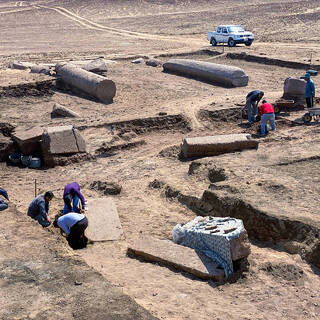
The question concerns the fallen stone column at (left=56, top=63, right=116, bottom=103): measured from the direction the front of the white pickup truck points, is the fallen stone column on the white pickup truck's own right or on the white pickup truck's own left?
on the white pickup truck's own right

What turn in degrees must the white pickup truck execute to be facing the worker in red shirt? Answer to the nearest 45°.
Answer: approximately 45° to its right

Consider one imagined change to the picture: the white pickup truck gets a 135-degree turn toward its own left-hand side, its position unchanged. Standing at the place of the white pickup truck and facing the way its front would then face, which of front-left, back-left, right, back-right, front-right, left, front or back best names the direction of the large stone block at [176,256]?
back

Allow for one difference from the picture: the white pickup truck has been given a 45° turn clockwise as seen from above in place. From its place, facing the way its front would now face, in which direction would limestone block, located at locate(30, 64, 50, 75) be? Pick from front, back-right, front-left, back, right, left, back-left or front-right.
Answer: front-right

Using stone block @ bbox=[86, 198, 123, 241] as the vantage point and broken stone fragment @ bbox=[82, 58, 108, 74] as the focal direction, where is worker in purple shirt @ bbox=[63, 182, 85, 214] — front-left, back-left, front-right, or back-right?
front-left

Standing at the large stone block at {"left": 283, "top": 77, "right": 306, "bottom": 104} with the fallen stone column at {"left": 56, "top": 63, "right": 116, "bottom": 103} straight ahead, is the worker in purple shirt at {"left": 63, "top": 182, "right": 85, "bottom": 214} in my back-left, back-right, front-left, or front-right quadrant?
front-left

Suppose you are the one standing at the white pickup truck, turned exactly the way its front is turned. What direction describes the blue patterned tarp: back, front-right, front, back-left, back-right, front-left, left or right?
front-right

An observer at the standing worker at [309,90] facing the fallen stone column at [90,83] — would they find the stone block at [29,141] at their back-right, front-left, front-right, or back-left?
front-left

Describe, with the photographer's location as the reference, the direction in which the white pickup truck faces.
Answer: facing the viewer and to the right of the viewer

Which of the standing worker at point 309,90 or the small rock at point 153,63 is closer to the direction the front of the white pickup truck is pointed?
the standing worker

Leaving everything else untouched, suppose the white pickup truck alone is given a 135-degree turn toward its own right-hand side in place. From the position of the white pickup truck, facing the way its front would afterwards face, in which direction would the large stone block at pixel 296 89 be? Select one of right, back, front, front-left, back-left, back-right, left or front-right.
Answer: left

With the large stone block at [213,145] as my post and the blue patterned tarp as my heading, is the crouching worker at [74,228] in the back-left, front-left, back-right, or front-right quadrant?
front-right
